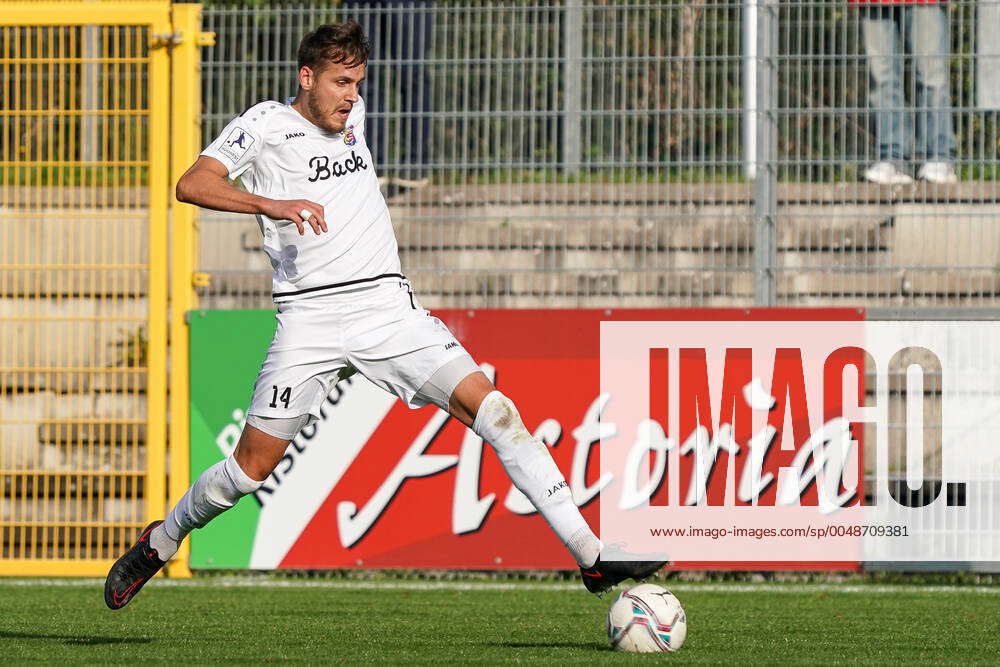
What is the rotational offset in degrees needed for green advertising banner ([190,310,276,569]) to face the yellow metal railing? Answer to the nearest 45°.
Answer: approximately 135° to its right

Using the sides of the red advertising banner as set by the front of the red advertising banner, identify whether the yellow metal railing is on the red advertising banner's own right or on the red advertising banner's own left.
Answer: on the red advertising banner's own right

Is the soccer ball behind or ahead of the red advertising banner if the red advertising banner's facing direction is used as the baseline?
ahead

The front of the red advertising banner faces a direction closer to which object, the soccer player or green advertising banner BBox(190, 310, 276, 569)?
the soccer player

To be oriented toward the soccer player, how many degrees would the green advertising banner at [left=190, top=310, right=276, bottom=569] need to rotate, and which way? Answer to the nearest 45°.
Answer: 0° — it already faces them

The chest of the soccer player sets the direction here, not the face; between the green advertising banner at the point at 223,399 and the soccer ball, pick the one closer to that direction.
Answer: the soccer ball

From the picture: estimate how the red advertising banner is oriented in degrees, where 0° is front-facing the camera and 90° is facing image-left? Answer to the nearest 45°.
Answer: approximately 0°
